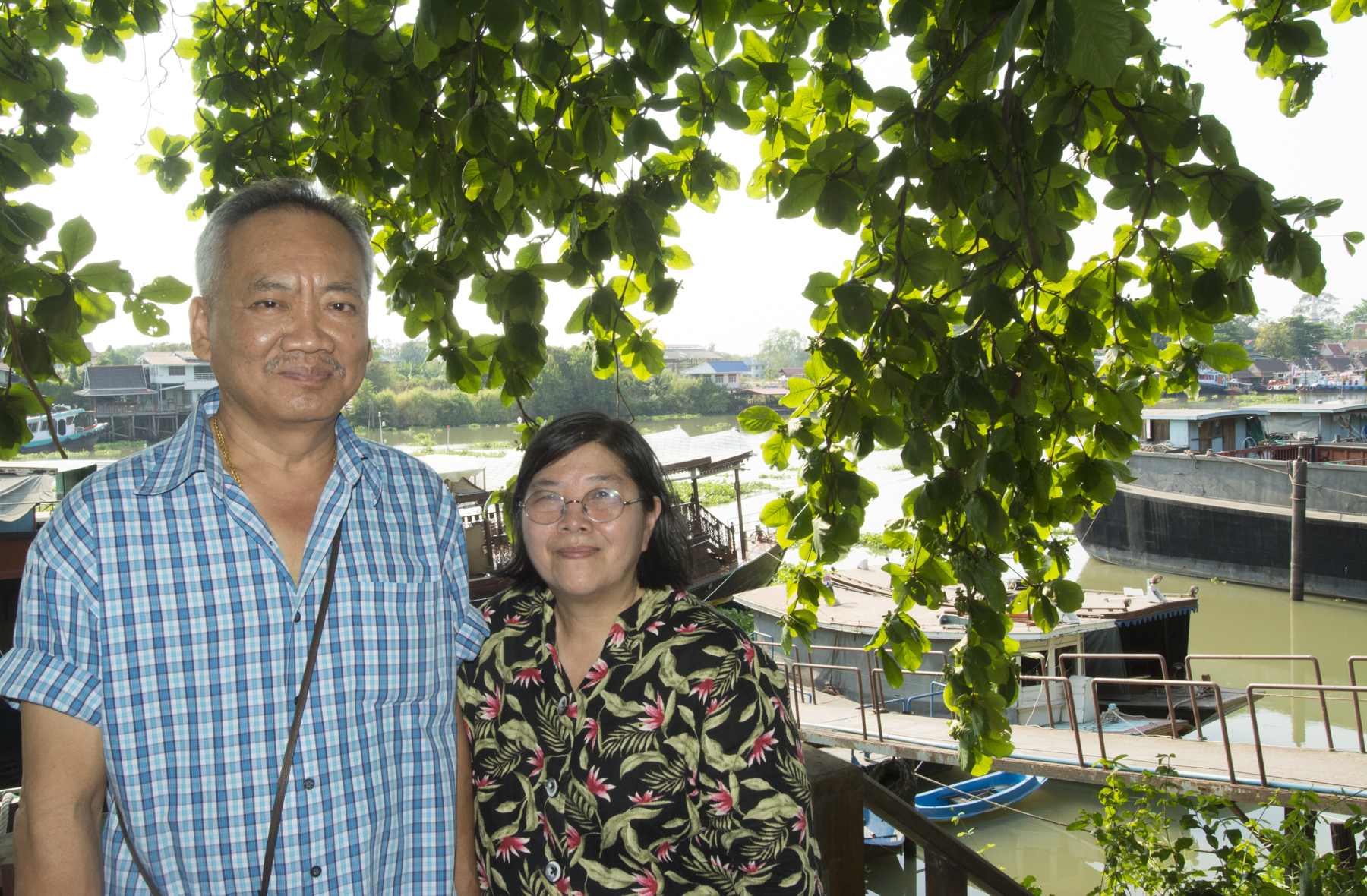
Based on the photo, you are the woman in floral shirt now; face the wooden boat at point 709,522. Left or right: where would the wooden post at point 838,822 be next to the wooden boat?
right
